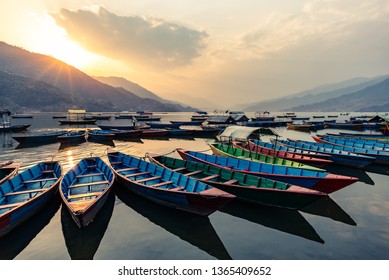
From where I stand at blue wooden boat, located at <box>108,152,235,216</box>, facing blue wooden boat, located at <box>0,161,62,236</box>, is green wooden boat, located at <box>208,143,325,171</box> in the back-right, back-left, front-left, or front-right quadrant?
back-right

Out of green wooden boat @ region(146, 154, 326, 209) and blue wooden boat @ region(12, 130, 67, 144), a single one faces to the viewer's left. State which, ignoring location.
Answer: the blue wooden boat

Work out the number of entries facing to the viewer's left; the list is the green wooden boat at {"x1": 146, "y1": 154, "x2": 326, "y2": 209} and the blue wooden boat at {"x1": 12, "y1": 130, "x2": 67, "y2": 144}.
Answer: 1

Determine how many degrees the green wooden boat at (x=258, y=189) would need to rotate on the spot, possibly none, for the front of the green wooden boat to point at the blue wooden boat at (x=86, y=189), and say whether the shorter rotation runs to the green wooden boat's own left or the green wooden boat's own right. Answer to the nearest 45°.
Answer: approximately 135° to the green wooden boat's own right

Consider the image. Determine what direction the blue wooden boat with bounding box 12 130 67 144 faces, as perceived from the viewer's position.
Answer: facing to the left of the viewer

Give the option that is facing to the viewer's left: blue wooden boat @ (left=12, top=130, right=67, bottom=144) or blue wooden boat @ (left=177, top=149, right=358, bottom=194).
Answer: blue wooden boat @ (left=12, top=130, right=67, bottom=144)

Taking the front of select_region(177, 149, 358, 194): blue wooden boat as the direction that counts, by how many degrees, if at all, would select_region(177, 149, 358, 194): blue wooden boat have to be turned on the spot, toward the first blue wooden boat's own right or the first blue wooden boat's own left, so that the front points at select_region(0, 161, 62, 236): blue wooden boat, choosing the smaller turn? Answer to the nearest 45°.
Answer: approximately 90° to the first blue wooden boat's own right

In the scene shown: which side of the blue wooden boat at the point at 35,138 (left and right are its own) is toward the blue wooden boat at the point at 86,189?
left

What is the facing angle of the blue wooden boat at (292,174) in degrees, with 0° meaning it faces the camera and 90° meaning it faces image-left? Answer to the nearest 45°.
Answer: approximately 315°

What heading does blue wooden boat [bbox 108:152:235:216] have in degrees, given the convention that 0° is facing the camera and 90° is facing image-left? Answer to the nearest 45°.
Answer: approximately 315°

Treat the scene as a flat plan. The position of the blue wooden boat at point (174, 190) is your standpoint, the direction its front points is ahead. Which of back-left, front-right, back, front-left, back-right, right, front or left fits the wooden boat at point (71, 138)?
back

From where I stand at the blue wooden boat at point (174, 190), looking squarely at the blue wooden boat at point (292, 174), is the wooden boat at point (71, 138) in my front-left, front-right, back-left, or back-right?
back-left
